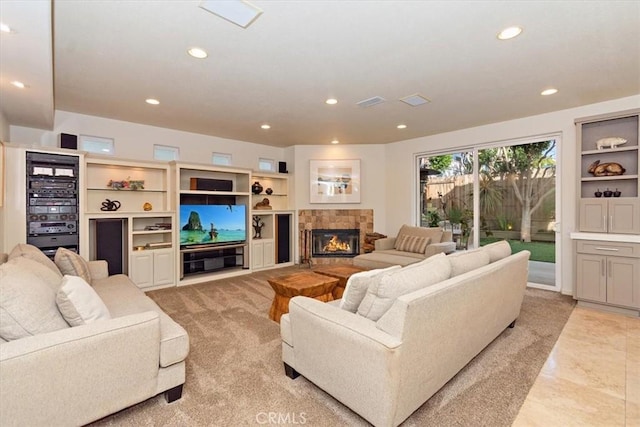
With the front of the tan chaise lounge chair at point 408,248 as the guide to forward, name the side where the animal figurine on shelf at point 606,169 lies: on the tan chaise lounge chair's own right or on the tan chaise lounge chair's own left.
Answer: on the tan chaise lounge chair's own left

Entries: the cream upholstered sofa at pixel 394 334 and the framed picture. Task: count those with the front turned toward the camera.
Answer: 1

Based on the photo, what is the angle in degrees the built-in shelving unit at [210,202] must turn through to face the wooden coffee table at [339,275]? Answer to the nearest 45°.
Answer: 0° — it already faces it

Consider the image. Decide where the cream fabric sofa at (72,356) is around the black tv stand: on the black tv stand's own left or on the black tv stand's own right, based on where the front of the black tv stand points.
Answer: on the black tv stand's own right

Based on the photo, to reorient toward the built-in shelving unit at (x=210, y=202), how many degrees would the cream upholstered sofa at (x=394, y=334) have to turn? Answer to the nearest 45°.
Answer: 0° — it already faces it

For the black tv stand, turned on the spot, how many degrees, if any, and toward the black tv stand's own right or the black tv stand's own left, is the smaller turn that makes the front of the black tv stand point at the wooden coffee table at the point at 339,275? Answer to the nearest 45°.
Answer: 0° — it already faces it

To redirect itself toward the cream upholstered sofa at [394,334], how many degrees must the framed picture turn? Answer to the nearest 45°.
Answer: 0° — it already faces it

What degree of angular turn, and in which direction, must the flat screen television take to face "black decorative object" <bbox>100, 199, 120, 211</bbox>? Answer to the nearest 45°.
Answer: approximately 135° to its right
